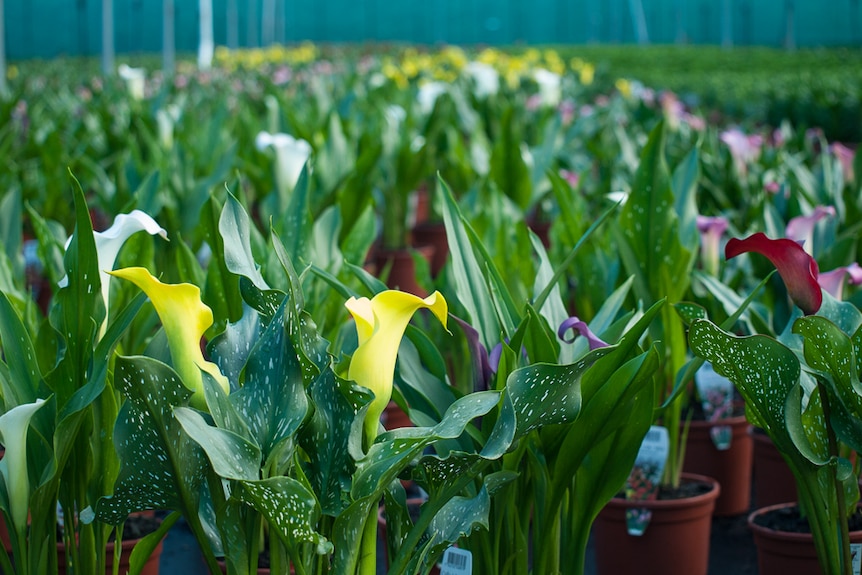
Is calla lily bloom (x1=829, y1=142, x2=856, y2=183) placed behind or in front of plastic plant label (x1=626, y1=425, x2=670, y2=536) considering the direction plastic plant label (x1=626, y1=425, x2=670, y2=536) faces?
behind

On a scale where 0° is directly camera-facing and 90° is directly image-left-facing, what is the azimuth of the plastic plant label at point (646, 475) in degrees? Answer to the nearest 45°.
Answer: approximately 0°

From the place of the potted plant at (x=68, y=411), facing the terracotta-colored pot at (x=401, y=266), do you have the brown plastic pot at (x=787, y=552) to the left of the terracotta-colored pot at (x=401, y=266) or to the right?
right

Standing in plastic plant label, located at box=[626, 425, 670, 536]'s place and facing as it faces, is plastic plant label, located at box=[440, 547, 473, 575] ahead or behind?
ahead

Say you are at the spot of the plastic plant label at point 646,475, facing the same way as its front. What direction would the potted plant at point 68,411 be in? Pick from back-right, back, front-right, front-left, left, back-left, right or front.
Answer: front-right

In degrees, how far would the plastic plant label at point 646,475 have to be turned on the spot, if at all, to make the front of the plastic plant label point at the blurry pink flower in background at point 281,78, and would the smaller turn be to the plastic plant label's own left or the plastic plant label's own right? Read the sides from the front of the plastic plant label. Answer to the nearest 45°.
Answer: approximately 135° to the plastic plant label's own right

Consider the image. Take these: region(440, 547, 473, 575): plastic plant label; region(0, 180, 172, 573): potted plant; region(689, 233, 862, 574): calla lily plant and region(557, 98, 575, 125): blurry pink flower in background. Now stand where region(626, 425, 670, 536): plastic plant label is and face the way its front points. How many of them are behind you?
1
